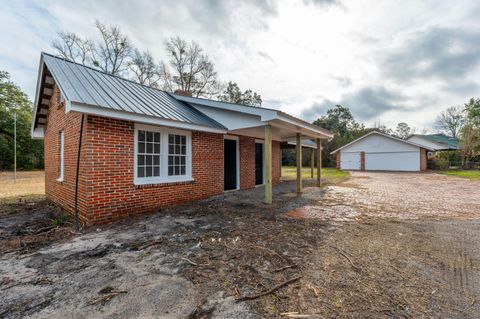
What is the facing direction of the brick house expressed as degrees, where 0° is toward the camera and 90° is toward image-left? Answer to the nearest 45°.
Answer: approximately 315°

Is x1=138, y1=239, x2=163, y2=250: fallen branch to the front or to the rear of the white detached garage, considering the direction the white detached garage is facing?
to the front

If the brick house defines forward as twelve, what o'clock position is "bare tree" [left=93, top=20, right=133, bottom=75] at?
The bare tree is roughly at 7 o'clock from the brick house.

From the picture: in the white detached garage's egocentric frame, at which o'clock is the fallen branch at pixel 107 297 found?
The fallen branch is roughly at 12 o'clock from the white detached garage.

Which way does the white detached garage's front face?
toward the camera

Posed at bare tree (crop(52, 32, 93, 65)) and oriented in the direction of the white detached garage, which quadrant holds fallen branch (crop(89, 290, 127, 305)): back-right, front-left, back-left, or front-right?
front-right

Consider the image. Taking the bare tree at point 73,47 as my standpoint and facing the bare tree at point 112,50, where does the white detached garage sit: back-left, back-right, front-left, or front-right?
front-right

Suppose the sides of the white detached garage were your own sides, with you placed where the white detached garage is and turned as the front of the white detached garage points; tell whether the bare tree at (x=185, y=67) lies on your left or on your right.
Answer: on your right

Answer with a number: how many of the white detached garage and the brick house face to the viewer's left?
0

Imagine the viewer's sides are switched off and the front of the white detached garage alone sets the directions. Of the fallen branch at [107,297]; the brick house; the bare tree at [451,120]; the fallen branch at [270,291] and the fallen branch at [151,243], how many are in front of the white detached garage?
4

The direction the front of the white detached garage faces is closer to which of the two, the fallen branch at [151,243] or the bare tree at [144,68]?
the fallen branch
